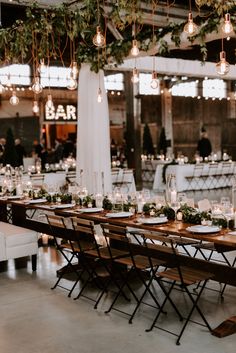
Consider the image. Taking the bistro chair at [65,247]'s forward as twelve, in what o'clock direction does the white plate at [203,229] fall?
The white plate is roughly at 3 o'clock from the bistro chair.

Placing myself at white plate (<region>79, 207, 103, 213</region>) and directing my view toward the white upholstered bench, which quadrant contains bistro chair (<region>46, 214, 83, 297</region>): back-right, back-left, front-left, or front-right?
front-left

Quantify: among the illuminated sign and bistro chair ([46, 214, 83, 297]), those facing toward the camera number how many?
1

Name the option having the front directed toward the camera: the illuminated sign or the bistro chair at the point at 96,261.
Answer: the illuminated sign

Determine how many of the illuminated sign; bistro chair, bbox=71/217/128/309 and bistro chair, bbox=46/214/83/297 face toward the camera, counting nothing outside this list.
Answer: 1

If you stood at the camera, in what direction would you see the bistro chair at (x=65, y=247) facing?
facing away from the viewer and to the right of the viewer

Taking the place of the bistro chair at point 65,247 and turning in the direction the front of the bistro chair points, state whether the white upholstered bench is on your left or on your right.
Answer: on your left

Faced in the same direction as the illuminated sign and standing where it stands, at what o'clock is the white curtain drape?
The white curtain drape is roughly at 12 o'clock from the illuminated sign.

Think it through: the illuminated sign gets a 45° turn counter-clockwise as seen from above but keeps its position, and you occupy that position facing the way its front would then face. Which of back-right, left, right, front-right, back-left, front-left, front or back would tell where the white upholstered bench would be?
front-right

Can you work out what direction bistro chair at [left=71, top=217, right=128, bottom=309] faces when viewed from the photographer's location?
facing away from the viewer and to the right of the viewer

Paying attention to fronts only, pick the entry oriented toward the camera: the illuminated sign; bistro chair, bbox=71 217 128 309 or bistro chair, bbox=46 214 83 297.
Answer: the illuminated sign

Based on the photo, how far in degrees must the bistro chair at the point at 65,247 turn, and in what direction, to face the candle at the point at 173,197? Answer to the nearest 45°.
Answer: approximately 45° to its right

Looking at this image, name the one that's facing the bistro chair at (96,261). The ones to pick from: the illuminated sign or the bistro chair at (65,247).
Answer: the illuminated sign

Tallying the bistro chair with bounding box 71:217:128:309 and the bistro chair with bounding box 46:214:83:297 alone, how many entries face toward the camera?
0

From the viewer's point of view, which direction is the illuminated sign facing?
toward the camera

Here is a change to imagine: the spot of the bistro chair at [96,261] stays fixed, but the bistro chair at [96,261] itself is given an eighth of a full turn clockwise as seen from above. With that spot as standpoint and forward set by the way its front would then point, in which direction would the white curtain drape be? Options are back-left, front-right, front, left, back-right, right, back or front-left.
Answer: left

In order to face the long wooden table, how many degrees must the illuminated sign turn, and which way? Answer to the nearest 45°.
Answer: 0° — it already faces it
